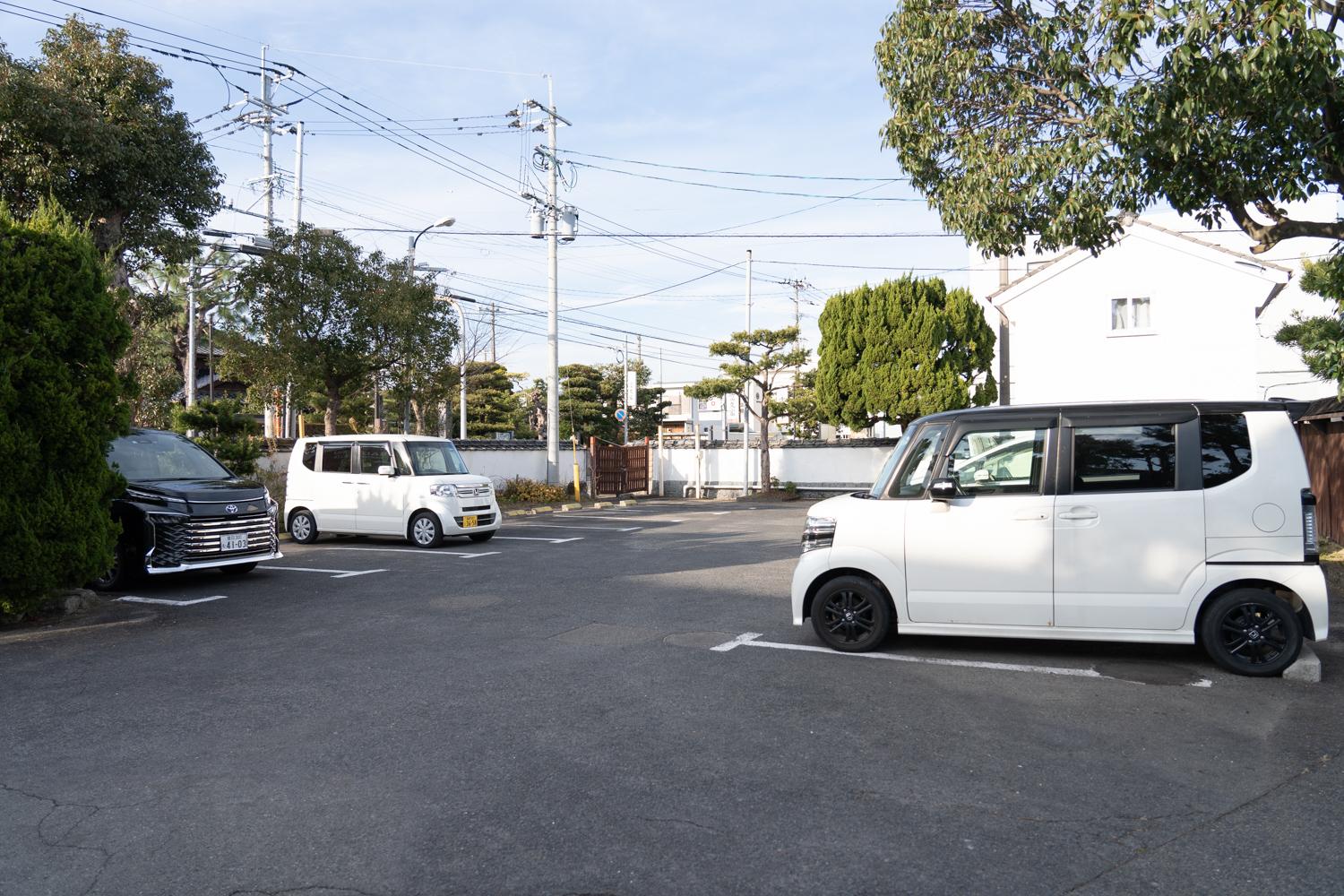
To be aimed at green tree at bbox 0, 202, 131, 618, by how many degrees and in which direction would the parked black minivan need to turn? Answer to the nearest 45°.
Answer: approximately 90° to its right

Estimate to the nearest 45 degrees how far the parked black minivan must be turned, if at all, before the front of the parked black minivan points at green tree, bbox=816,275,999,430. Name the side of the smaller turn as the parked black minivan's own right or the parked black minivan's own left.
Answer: approximately 90° to the parked black minivan's own left

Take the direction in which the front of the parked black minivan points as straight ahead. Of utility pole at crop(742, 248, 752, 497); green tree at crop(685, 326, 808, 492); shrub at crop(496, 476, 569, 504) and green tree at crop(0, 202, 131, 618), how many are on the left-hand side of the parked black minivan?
3

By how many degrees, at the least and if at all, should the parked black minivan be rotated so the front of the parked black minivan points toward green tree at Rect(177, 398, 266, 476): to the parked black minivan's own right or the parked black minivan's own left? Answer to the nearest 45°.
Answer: approximately 135° to the parked black minivan's own left

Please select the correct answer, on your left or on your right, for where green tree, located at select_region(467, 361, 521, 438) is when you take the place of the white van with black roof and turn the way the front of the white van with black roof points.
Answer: on your right

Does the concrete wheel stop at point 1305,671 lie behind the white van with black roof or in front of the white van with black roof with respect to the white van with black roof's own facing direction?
behind

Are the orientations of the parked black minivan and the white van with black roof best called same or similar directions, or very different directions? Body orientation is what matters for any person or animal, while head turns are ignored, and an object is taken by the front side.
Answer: very different directions

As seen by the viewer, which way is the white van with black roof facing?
to the viewer's left

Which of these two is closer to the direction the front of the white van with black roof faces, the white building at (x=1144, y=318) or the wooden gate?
the wooden gate

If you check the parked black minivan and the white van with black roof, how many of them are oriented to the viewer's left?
1

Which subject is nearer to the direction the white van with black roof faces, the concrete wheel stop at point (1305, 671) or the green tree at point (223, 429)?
the green tree
